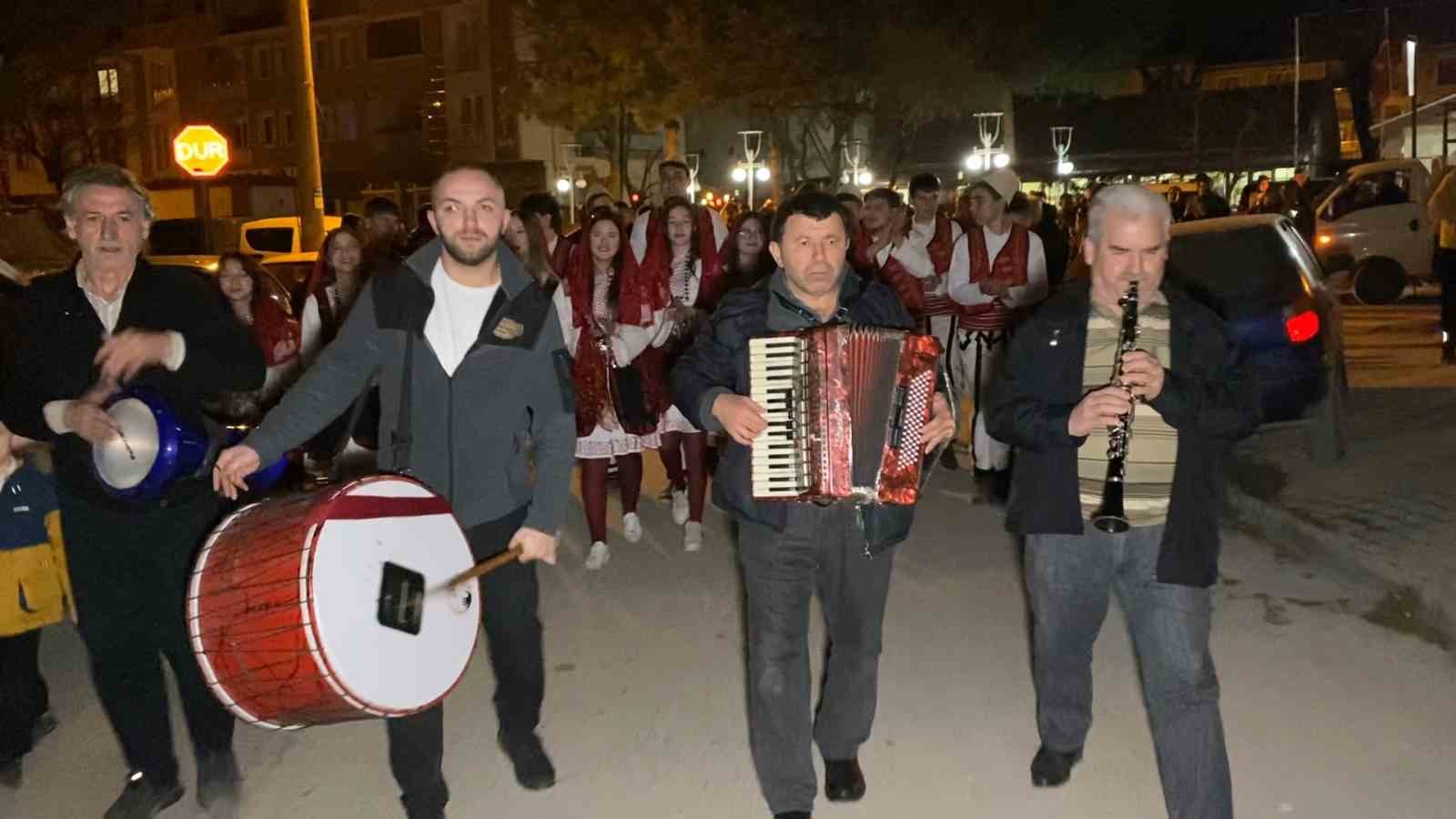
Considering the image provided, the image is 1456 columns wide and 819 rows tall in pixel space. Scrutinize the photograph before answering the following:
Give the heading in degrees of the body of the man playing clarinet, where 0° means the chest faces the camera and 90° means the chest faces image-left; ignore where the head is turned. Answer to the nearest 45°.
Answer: approximately 0°

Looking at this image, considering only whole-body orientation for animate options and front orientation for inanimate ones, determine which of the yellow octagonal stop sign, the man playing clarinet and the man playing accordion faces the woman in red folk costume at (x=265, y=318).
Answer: the yellow octagonal stop sign

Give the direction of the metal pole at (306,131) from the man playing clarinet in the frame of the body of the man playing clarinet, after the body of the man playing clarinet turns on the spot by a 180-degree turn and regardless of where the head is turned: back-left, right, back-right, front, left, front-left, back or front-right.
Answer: front-left

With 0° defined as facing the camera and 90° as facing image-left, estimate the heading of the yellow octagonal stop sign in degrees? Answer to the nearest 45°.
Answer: approximately 0°

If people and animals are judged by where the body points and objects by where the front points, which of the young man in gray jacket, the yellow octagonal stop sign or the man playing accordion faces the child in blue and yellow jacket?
the yellow octagonal stop sign

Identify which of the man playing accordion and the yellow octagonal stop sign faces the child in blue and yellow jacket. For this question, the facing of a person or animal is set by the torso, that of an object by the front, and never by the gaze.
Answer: the yellow octagonal stop sign

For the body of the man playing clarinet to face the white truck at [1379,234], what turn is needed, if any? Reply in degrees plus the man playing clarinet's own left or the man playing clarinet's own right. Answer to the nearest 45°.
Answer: approximately 180°

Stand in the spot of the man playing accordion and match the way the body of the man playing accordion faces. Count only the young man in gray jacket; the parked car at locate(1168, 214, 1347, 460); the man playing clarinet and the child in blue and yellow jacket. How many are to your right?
2

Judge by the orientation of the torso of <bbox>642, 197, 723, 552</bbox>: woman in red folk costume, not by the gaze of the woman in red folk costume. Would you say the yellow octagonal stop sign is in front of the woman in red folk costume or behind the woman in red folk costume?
behind
